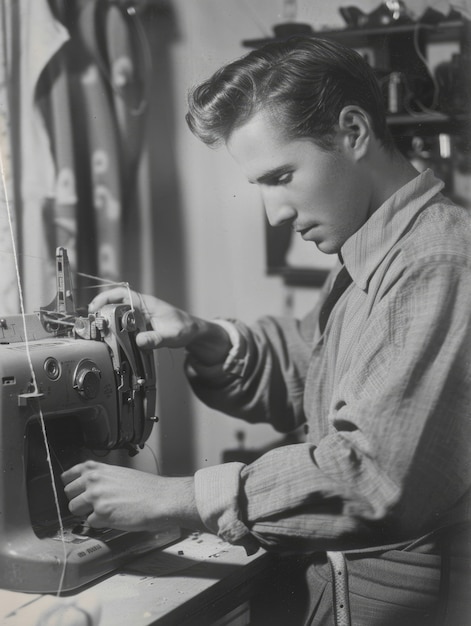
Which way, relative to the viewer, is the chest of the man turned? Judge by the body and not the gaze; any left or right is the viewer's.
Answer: facing to the left of the viewer
